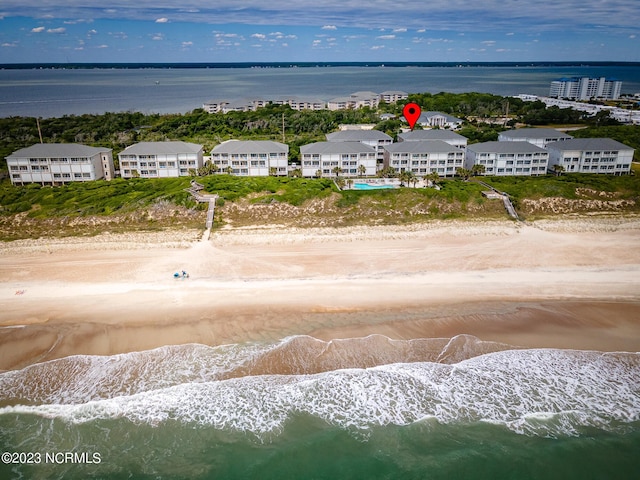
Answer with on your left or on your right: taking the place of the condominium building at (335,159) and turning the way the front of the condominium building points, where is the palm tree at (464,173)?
on your left

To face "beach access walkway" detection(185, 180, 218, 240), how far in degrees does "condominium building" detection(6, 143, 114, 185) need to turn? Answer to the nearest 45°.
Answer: approximately 45° to its left

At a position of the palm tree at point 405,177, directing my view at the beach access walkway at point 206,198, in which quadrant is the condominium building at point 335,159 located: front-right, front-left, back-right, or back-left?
front-right

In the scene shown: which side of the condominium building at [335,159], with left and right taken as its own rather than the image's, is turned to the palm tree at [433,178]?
left

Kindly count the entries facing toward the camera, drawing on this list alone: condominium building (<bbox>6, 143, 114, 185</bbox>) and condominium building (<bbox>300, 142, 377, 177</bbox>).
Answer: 2

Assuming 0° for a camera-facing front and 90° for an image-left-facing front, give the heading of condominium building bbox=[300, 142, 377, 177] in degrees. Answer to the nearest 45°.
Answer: approximately 0°

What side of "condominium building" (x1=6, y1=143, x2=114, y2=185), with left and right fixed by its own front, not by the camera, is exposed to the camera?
front

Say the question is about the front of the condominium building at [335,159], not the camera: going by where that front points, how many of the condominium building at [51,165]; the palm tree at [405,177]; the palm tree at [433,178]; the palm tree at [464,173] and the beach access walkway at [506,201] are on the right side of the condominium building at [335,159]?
1

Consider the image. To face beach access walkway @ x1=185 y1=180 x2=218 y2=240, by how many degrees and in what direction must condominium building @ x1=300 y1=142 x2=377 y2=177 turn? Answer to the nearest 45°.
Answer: approximately 45° to its right

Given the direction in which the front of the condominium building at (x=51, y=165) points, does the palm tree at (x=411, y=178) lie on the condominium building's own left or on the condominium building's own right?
on the condominium building's own left

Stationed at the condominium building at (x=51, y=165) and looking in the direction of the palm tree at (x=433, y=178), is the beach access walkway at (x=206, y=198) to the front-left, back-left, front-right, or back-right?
front-right

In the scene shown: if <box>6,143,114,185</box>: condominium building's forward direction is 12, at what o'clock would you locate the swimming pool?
The swimming pool is roughly at 10 o'clock from the condominium building.

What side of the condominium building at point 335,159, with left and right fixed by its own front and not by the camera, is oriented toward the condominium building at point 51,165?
right

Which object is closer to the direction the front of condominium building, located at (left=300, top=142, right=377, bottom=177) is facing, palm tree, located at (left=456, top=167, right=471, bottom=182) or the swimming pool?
the swimming pool
